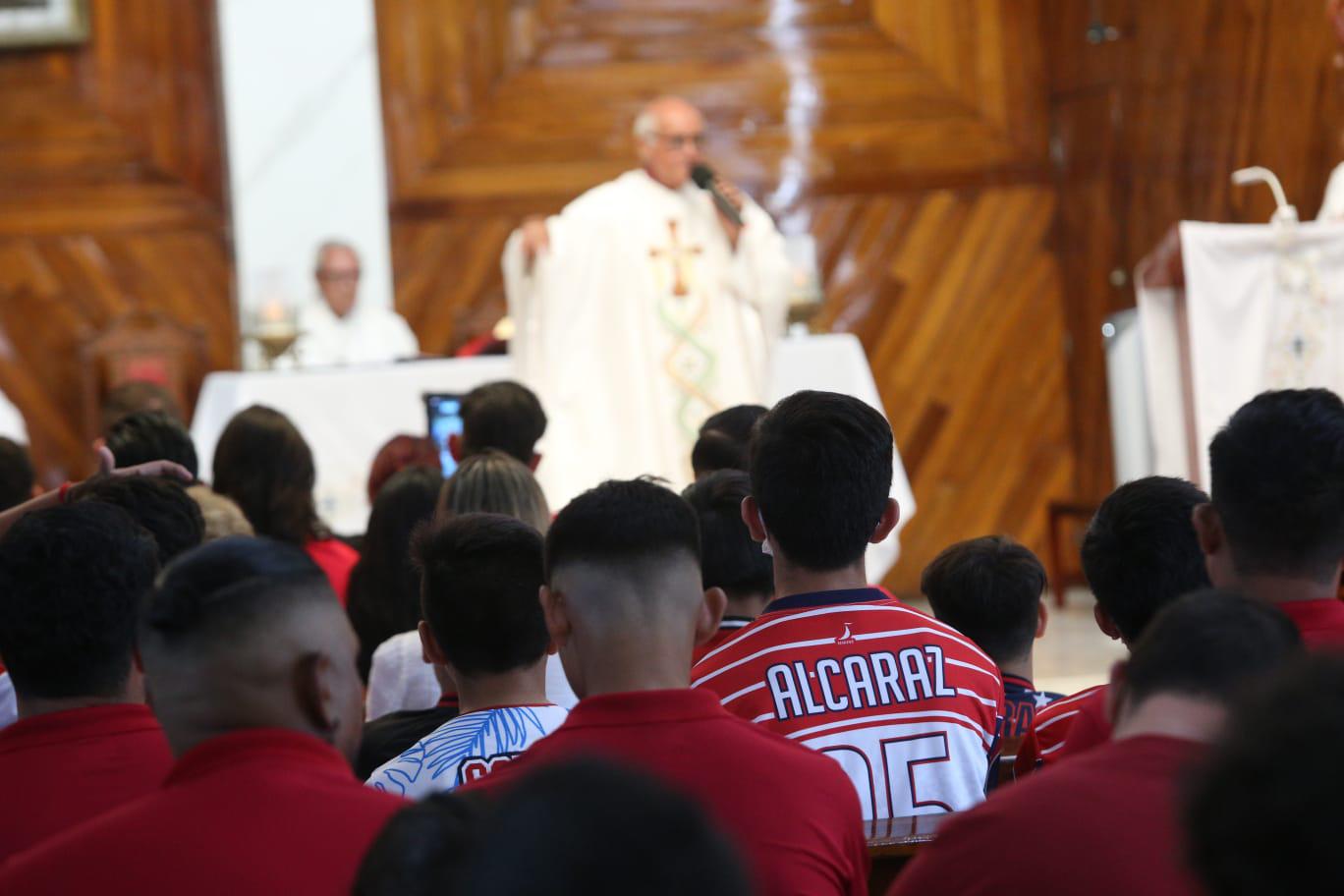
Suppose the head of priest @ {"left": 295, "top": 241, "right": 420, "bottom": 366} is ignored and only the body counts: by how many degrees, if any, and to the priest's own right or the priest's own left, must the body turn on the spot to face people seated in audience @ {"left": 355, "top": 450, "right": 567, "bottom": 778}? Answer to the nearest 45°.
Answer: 0° — they already face them

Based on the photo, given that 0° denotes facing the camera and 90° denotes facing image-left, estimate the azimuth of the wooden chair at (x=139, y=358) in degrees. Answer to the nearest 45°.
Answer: approximately 0°

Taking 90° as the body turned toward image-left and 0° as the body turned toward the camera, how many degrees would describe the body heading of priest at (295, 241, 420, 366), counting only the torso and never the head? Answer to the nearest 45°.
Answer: approximately 0°

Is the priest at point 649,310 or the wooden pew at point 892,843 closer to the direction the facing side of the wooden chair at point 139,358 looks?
the wooden pew

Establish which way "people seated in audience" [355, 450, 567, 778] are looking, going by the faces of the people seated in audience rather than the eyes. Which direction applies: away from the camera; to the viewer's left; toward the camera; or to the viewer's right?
away from the camera

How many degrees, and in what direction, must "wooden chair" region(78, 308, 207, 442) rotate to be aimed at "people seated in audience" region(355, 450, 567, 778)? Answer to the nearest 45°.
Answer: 0° — it already faces them

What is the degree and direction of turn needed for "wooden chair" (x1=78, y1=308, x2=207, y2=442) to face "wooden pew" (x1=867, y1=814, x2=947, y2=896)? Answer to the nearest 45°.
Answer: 0° — it already faces it

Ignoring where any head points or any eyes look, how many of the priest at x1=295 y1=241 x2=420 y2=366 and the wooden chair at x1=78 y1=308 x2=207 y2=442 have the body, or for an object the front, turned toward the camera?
2
